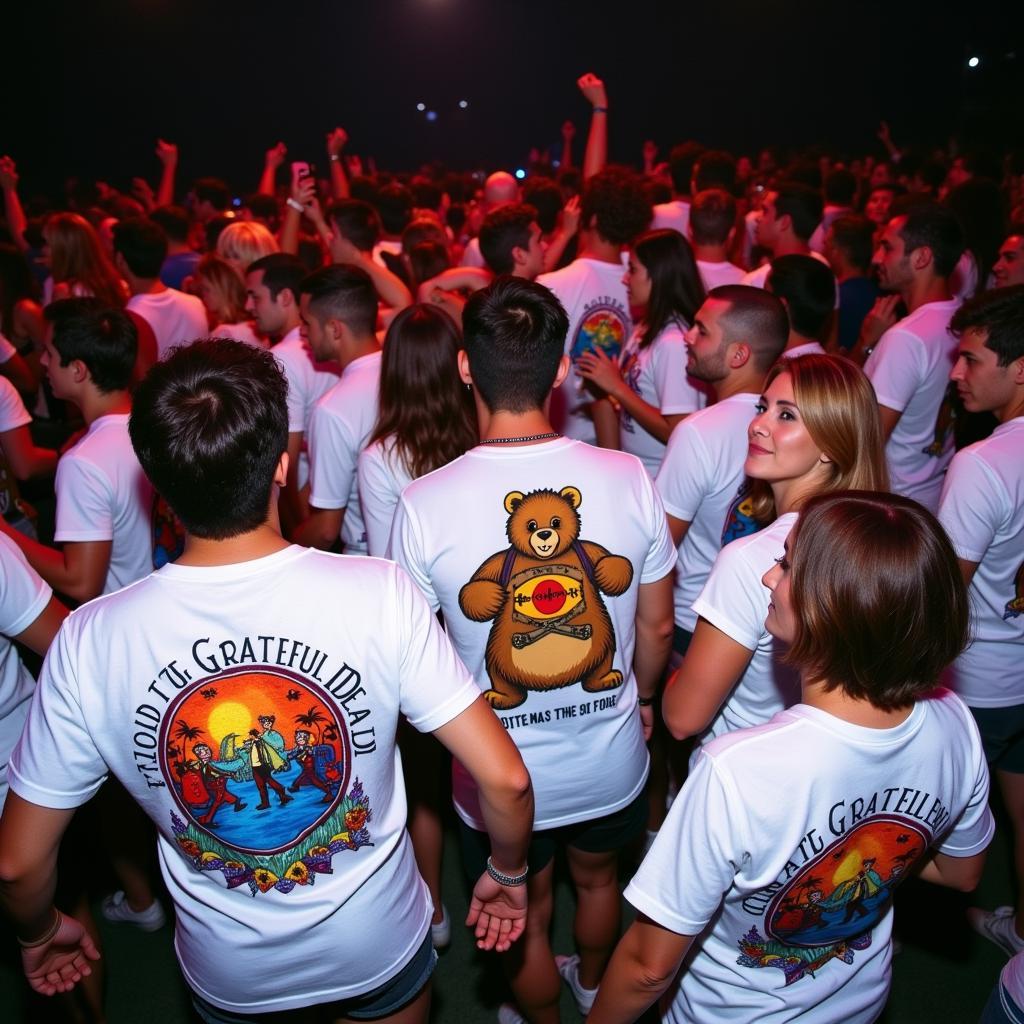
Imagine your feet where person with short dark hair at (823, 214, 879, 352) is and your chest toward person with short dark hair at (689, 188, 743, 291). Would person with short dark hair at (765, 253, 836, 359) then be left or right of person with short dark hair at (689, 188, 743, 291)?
left

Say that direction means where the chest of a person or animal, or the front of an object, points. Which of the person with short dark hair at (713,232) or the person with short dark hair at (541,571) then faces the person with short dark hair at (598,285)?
the person with short dark hair at (541,571)

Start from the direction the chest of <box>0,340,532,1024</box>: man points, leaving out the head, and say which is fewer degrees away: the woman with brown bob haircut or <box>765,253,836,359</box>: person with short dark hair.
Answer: the person with short dark hair

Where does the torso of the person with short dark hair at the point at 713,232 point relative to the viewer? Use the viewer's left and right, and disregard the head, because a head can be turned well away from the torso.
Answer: facing away from the viewer

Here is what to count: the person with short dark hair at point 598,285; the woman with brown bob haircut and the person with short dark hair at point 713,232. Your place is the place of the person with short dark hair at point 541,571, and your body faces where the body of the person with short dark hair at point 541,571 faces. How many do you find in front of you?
2

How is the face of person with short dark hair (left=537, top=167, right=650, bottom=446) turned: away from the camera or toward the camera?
away from the camera

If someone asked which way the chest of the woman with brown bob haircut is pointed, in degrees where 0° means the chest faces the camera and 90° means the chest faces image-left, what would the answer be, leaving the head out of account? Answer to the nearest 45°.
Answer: approximately 135°

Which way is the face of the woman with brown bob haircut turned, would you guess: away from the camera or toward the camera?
away from the camera

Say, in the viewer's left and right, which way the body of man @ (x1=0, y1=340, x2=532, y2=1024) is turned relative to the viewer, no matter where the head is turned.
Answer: facing away from the viewer

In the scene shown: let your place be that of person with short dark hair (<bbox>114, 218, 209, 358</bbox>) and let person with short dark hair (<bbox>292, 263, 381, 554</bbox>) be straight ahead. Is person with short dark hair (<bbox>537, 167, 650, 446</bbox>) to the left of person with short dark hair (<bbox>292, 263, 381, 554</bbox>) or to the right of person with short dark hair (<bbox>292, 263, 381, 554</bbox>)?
left

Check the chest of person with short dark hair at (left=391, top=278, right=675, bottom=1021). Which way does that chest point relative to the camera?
away from the camera

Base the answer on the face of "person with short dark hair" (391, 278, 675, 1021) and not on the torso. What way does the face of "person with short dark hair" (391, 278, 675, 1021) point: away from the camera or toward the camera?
away from the camera
